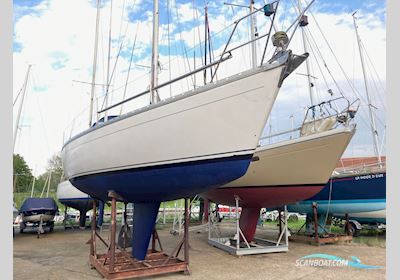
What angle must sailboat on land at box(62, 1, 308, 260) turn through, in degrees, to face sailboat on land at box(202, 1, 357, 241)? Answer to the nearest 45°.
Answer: approximately 90° to its left

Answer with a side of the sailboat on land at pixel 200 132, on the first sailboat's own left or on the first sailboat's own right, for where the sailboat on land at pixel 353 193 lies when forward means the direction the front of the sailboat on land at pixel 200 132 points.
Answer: on the first sailboat's own left

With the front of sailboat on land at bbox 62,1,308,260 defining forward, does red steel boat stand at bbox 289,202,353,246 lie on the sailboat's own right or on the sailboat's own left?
on the sailboat's own left

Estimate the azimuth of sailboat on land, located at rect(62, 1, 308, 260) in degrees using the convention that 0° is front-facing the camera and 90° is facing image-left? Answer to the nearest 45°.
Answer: approximately 315°
